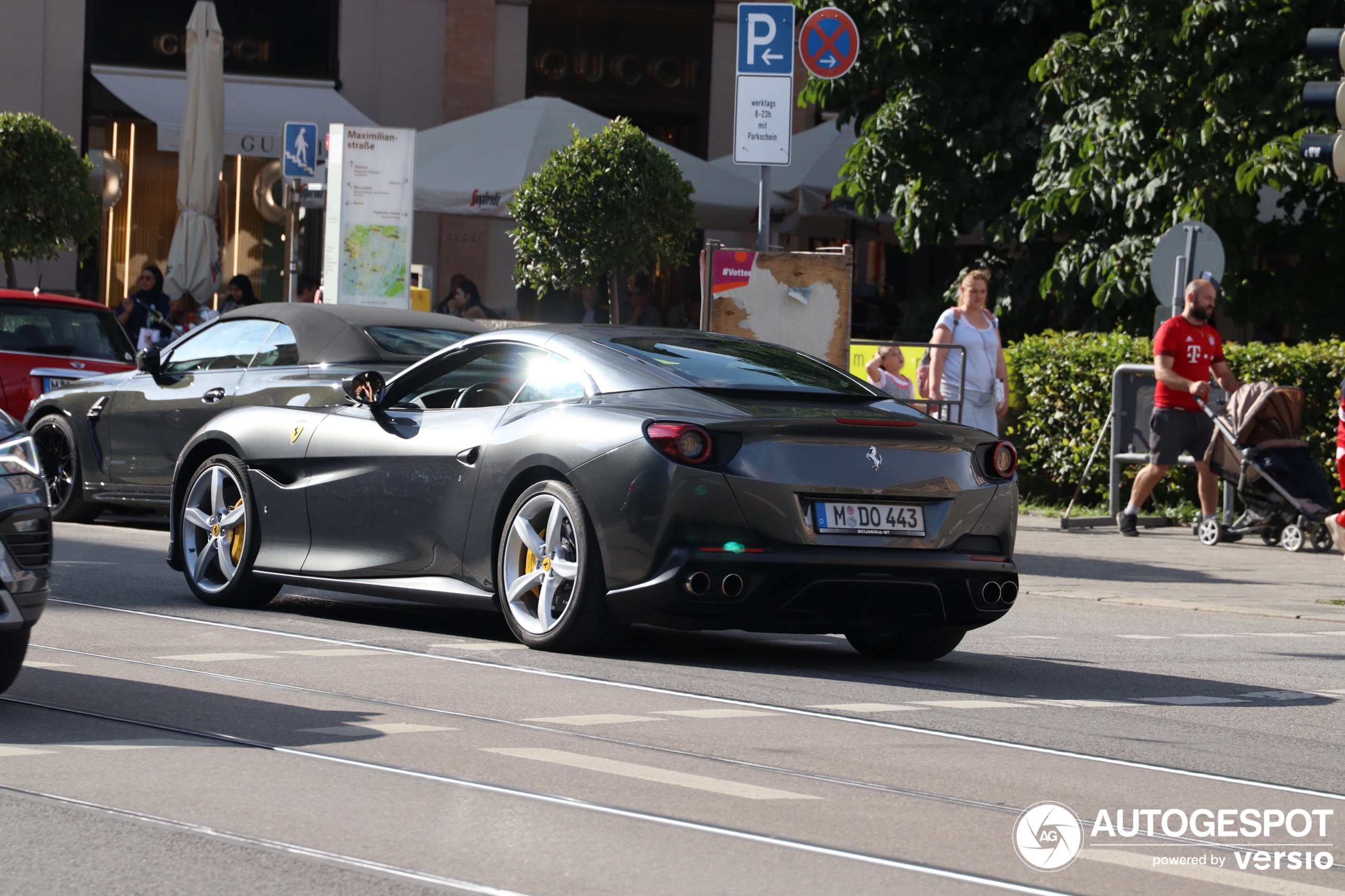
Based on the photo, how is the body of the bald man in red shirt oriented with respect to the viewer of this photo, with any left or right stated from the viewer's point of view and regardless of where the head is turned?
facing the viewer and to the right of the viewer

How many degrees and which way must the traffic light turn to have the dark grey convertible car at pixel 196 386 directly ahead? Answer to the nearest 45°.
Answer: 0° — it already faces it

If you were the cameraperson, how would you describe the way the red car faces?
facing away from the viewer and to the left of the viewer

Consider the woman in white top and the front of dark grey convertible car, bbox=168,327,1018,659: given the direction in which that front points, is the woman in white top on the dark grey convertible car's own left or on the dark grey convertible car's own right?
on the dark grey convertible car's own right

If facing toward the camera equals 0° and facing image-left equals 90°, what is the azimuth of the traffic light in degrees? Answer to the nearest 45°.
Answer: approximately 90°

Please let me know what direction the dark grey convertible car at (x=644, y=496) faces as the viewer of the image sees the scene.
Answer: facing away from the viewer and to the left of the viewer

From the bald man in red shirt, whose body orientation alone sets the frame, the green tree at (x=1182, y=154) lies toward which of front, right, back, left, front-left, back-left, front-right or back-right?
back-left

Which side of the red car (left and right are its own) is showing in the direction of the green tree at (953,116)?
right

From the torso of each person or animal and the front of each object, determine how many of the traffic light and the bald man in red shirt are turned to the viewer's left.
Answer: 1

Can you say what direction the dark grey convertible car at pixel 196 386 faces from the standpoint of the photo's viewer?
facing away from the viewer and to the left of the viewer

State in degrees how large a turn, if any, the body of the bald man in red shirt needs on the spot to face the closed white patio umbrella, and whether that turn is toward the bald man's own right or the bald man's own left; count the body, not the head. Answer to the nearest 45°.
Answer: approximately 180°
